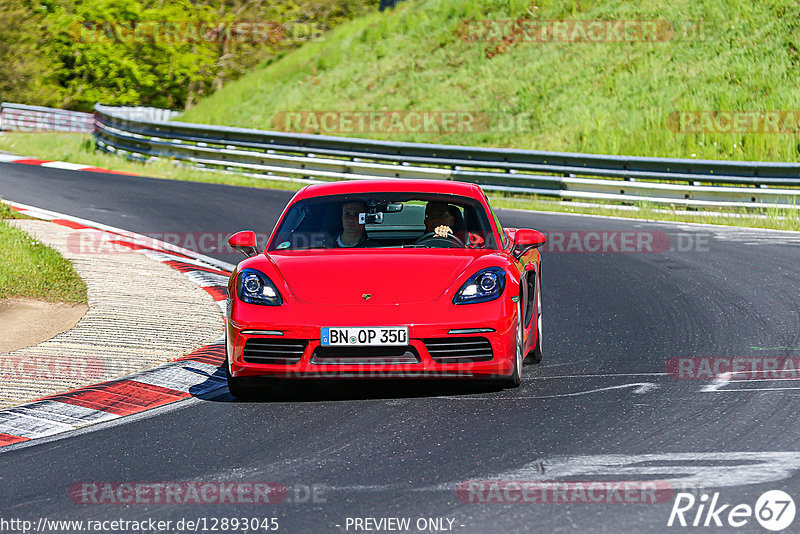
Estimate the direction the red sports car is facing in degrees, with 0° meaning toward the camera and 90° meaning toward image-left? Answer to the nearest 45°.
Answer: approximately 0°

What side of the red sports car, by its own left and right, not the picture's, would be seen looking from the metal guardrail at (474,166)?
back

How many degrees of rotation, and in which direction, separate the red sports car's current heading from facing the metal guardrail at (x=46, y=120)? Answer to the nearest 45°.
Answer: approximately 180°
